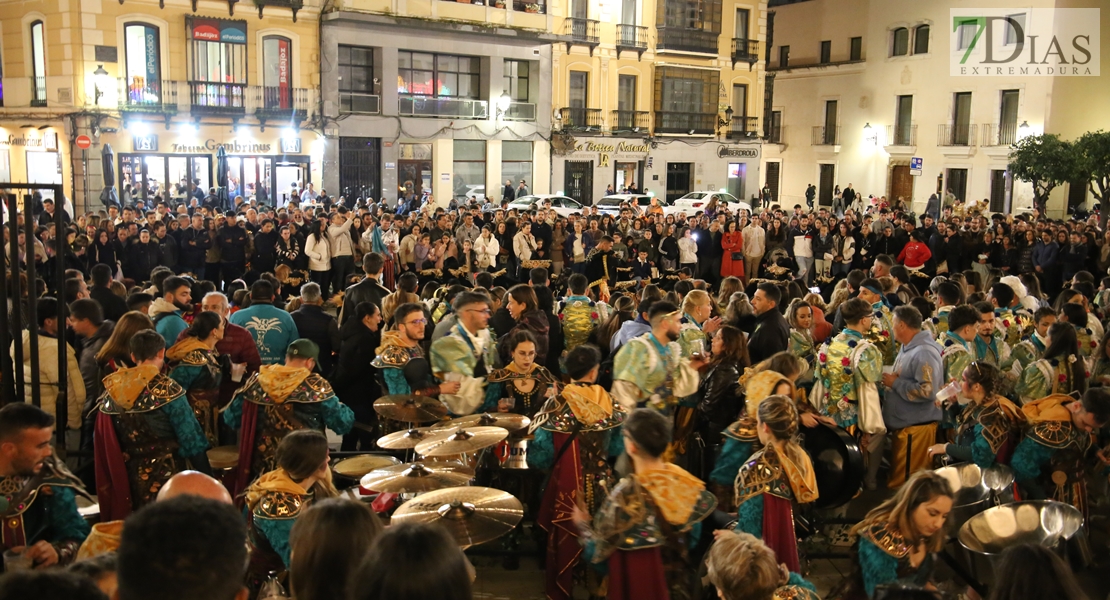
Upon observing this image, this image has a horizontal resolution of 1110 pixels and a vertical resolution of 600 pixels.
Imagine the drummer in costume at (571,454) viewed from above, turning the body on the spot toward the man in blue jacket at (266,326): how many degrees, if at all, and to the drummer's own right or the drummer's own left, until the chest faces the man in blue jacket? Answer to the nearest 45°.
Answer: approximately 45° to the drummer's own left

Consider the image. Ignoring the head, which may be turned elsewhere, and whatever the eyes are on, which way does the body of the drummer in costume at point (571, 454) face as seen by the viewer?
away from the camera

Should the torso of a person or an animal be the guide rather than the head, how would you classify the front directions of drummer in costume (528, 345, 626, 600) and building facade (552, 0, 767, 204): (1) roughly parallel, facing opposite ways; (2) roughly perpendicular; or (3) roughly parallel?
roughly parallel, facing opposite ways

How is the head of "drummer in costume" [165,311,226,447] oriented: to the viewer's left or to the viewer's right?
to the viewer's right

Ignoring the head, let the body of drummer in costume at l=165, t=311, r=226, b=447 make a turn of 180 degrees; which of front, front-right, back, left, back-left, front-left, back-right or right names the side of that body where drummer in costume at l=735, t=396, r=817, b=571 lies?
back-left

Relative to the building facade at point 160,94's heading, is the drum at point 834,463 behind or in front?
in front

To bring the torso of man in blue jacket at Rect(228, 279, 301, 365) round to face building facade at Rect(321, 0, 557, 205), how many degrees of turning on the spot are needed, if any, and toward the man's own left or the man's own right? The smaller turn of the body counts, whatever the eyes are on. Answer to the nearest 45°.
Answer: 0° — they already face it

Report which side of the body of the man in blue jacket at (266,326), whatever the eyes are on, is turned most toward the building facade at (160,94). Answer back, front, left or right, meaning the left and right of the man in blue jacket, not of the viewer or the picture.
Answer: front

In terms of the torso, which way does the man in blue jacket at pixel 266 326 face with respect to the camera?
away from the camera

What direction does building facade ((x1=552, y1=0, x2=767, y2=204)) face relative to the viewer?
toward the camera

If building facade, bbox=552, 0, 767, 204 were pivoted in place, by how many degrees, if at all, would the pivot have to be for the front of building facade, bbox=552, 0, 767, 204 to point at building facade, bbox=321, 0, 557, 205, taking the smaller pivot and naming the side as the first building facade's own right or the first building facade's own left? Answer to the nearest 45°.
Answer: approximately 45° to the first building facade's own right

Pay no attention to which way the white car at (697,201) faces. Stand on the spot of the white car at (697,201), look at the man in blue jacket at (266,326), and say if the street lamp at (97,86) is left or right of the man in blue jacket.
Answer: right

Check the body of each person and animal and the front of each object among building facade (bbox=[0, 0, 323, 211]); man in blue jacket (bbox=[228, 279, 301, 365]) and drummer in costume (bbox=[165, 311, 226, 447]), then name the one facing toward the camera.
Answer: the building facade

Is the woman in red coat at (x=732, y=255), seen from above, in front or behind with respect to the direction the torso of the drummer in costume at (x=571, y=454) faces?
in front

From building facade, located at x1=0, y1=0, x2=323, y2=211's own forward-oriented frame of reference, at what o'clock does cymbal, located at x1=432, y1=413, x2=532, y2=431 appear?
The cymbal is roughly at 12 o'clock from the building facade.
